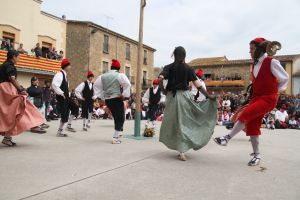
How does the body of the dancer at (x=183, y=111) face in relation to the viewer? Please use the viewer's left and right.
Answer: facing away from the viewer

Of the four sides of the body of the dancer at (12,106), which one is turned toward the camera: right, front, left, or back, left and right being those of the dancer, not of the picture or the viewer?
right

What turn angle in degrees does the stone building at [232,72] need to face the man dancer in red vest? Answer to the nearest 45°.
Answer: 0° — it already faces them

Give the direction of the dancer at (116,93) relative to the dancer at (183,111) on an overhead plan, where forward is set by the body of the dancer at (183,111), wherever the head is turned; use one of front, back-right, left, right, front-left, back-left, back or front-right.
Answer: front-left

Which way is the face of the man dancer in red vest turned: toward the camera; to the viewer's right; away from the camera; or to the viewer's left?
to the viewer's left

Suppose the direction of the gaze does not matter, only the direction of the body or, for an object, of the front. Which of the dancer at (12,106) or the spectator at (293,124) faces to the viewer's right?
the dancer

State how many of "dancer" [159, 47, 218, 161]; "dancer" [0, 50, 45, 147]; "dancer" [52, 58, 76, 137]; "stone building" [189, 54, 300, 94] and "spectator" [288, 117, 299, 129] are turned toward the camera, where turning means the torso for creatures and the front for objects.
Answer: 2

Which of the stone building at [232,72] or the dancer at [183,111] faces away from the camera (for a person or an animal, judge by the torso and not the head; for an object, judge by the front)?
the dancer

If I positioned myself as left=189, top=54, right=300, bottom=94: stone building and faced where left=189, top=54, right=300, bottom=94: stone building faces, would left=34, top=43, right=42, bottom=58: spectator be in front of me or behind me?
in front

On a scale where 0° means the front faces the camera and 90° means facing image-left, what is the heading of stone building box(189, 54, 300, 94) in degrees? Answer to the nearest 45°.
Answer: approximately 0°
